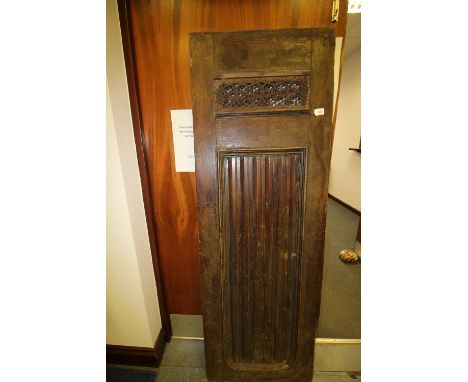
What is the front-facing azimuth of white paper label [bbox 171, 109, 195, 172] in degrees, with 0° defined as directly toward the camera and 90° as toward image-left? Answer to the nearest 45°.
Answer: approximately 0°
